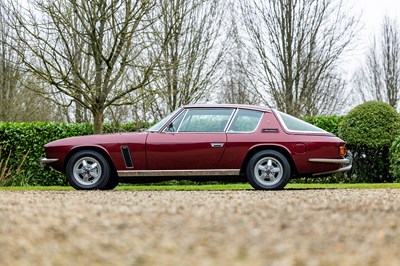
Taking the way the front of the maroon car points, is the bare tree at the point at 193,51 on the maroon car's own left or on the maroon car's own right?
on the maroon car's own right

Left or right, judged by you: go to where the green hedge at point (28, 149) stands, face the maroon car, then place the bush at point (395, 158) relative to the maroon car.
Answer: left

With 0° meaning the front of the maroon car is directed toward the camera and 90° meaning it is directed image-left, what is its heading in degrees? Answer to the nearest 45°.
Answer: approximately 90°

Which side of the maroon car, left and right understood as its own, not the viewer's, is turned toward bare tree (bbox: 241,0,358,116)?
right

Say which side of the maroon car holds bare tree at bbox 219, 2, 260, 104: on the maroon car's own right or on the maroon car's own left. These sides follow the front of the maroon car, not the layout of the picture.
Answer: on the maroon car's own right

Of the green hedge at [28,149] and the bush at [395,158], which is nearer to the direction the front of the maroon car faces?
the green hedge

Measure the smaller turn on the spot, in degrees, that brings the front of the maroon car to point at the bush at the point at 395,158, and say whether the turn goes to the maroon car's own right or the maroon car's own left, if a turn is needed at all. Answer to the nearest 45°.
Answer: approximately 135° to the maroon car's own right

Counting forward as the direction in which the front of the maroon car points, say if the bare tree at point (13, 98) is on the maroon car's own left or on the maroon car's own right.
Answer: on the maroon car's own right

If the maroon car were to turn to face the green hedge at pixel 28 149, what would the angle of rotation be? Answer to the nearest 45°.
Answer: approximately 45° to its right
